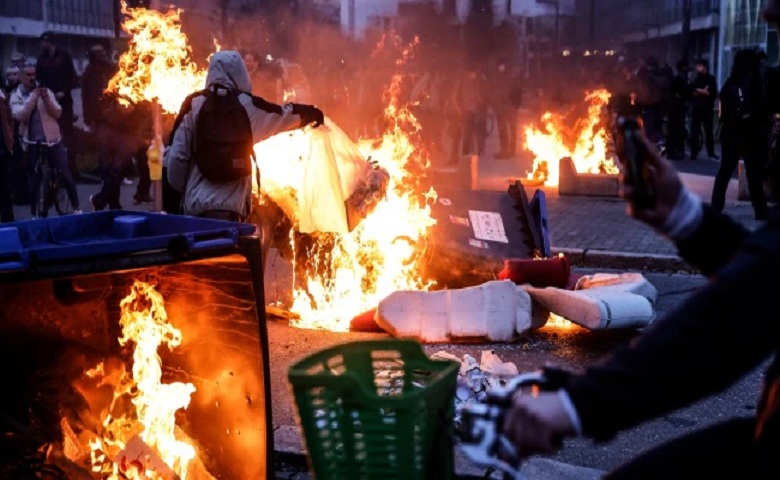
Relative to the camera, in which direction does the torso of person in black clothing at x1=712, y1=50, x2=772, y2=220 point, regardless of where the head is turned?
toward the camera

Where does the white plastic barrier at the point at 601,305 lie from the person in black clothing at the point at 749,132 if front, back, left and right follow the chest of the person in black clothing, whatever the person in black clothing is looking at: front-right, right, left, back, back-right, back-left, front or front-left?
front

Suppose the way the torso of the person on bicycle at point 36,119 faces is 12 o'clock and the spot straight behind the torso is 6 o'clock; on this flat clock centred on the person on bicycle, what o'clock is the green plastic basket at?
The green plastic basket is roughly at 12 o'clock from the person on bicycle.

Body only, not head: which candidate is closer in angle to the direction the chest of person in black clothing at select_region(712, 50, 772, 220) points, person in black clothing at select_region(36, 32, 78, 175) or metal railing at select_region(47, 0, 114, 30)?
the person in black clothing

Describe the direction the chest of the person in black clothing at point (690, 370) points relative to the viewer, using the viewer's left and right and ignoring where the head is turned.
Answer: facing to the left of the viewer

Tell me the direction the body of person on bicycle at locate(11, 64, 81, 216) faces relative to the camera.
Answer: toward the camera

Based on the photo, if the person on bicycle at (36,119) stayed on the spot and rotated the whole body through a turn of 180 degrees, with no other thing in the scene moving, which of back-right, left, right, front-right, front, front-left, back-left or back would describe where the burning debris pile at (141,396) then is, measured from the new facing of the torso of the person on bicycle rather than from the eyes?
back

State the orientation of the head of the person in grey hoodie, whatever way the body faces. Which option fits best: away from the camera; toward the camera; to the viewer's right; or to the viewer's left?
away from the camera

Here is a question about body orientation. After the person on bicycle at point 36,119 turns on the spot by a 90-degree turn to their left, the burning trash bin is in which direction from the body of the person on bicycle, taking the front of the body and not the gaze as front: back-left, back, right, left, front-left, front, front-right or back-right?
right

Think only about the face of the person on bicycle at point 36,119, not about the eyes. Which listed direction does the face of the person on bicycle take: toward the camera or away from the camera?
toward the camera
